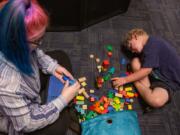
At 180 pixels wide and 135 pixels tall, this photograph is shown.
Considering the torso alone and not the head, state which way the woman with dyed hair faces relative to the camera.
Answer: to the viewer's right
